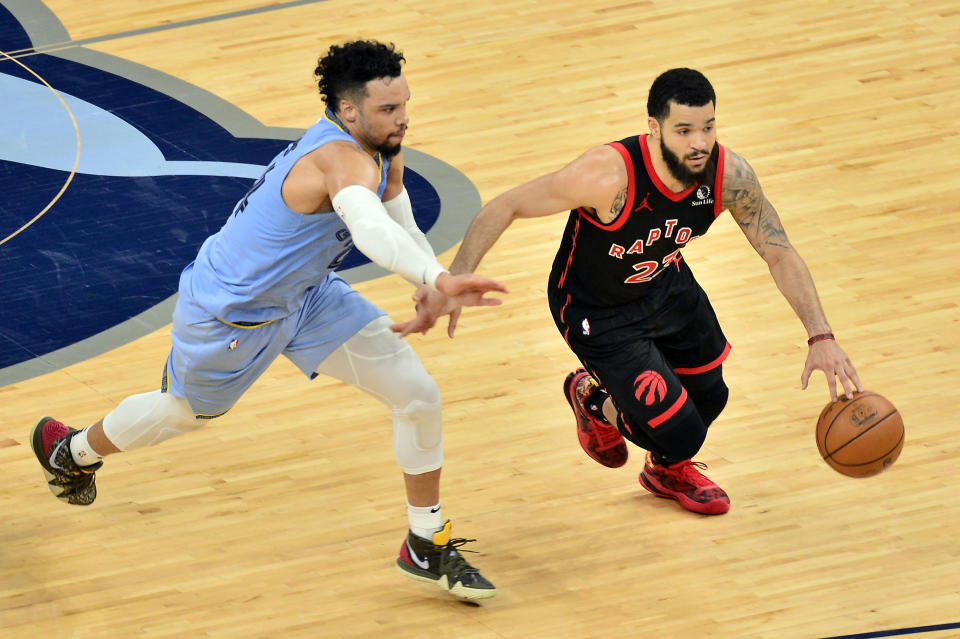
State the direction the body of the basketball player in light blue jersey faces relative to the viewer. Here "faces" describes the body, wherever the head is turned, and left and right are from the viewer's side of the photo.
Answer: facing to the right of the viewer

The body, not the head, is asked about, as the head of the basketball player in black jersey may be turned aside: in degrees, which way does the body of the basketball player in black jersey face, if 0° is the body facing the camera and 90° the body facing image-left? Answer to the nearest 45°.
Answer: approximately 315°

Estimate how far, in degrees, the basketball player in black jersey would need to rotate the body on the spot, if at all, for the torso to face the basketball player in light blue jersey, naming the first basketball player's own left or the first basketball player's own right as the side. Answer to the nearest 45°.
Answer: approximately 135° to the first basketball player's own right

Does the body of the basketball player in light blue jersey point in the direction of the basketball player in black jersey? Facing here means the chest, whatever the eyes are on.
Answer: yes

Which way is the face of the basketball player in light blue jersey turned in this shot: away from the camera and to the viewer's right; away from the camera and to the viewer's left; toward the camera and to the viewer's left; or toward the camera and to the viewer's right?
toward the camera and to the viewer's right

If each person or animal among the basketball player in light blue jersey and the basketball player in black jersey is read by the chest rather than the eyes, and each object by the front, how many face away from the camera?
0
